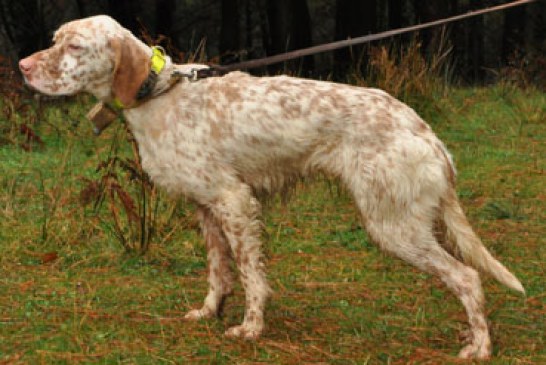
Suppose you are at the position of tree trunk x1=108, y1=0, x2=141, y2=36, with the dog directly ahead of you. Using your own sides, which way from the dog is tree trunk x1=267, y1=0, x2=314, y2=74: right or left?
left

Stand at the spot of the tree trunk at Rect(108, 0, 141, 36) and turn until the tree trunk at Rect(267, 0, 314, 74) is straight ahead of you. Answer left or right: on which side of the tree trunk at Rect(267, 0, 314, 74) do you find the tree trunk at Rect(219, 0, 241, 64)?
left

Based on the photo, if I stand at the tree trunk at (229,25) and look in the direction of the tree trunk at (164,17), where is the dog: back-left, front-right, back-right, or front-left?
back-left

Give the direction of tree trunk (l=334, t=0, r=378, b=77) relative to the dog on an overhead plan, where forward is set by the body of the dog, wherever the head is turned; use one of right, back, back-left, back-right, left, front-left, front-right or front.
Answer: right

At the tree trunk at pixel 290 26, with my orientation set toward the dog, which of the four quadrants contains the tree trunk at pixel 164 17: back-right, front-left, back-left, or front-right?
back-right

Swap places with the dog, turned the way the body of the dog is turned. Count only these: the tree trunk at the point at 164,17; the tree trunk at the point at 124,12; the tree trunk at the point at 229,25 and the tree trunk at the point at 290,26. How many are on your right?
4

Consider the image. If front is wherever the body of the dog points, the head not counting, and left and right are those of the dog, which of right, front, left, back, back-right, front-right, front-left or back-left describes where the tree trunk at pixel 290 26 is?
right

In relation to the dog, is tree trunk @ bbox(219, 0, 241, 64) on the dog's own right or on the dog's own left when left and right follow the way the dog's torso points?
on the dog's own right

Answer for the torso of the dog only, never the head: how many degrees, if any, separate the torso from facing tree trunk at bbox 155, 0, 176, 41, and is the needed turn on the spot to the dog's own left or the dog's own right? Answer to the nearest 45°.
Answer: approximately 90° to the dog's own right

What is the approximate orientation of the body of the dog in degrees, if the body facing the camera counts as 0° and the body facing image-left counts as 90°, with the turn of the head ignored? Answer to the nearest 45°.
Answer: approximately 90°
